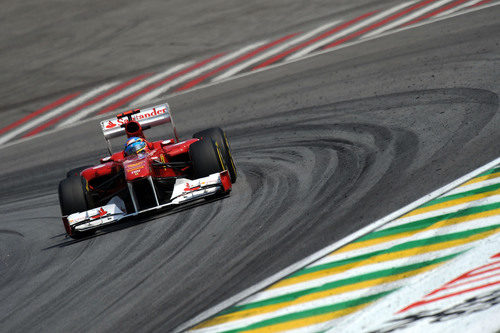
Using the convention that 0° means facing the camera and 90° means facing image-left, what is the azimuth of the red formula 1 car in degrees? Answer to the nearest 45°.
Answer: approximately 0°
